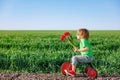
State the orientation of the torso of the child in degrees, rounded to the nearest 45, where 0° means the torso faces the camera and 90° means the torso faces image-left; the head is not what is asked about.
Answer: approximately 90°
